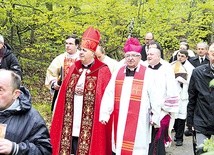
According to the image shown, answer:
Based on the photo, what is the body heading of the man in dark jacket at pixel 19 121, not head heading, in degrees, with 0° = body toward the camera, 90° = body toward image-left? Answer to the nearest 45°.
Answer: approximately 45°

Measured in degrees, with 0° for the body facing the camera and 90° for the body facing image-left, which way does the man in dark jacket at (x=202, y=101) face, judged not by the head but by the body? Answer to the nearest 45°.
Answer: approximately 0°

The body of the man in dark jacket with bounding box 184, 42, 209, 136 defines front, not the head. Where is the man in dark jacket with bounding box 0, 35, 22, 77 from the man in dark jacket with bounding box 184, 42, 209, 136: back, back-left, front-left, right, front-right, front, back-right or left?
front-right

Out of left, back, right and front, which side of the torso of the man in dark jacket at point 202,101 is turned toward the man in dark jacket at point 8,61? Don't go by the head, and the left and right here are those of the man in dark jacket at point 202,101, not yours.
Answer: right

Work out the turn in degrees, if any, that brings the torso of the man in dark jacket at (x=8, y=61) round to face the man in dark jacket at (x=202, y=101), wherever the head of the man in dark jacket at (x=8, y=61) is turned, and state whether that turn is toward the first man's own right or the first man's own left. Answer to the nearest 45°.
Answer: approximately 90° to the first man's own left

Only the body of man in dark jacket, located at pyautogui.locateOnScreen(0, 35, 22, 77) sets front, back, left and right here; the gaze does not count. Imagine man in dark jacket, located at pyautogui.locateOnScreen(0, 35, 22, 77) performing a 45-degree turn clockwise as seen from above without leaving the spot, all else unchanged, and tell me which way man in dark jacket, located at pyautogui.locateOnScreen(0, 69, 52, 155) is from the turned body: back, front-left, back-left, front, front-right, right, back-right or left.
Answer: left
